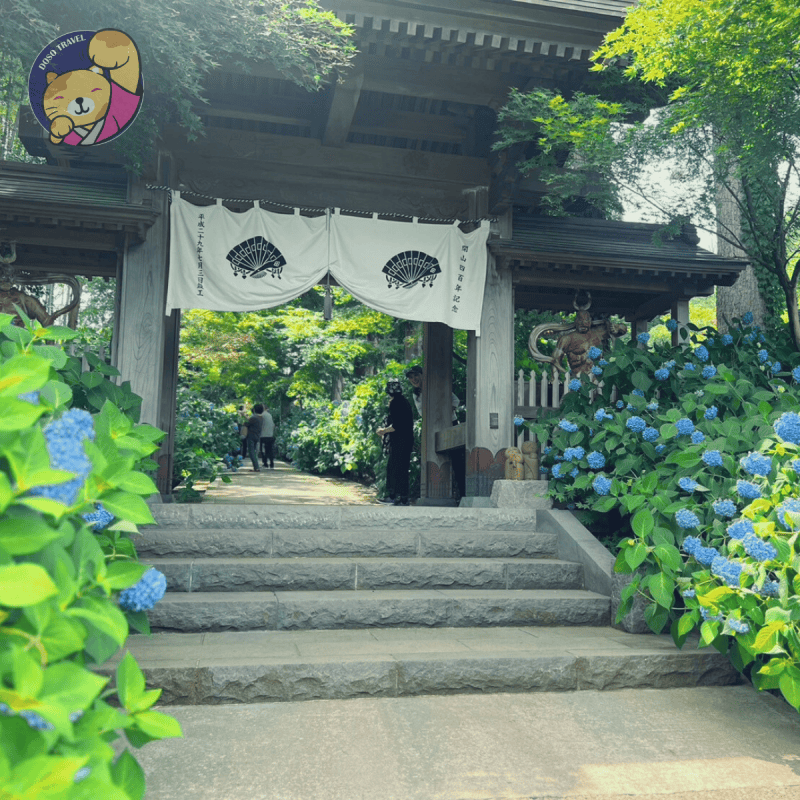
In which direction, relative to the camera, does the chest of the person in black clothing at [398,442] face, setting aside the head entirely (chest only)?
to the viewer's left

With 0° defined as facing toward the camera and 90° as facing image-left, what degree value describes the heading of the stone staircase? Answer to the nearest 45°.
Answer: approximately 0°

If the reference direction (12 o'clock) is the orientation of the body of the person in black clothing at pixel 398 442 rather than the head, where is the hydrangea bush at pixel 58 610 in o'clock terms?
The hydrangea bush is roughly at 9 o'clock from the person in black clothing.

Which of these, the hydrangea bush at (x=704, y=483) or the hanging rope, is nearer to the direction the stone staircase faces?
the hydrangea bush

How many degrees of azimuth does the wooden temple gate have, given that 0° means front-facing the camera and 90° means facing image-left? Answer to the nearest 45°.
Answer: approximately 0°

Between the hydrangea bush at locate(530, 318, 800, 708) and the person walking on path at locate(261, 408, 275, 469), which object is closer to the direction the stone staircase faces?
the hydrangea bush

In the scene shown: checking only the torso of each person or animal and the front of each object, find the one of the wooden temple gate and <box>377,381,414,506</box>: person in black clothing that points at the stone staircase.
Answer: the wooden temple gate

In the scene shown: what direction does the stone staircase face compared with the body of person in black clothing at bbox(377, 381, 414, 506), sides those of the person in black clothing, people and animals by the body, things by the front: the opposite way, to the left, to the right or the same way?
to the left

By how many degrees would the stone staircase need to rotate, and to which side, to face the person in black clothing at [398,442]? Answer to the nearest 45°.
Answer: approximately 180°

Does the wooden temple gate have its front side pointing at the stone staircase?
yes
